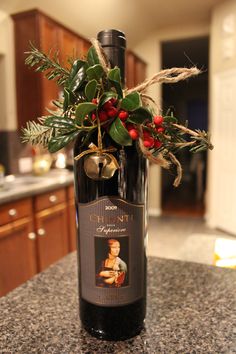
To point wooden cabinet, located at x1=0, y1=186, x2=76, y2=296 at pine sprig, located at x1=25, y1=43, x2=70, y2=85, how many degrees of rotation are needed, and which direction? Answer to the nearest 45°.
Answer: approximately 45° to its right

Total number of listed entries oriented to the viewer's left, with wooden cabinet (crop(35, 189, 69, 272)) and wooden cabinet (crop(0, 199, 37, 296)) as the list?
0

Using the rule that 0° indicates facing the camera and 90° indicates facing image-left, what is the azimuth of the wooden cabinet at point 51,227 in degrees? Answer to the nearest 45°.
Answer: approximately 315°

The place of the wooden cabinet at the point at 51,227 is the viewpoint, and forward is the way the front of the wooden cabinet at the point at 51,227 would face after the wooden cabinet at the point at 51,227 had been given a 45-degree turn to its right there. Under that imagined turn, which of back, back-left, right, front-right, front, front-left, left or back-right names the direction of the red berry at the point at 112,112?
front

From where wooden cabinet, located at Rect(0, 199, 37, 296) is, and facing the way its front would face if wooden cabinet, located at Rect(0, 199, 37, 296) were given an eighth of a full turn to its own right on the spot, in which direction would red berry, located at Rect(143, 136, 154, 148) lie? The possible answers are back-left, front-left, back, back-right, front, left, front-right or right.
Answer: front

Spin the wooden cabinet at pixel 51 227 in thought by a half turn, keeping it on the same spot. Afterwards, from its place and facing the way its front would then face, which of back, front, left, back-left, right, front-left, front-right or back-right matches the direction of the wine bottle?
back-left

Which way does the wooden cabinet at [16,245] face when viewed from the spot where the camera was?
facing the viewer and to the right of the viewer

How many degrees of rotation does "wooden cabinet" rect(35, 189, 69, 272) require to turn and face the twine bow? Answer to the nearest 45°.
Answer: approximately 45° to its right

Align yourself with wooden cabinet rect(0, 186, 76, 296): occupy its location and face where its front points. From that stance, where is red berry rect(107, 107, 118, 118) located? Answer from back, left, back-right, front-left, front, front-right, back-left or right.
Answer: front-right

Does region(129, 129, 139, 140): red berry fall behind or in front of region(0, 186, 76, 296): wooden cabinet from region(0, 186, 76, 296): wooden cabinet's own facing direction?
in front

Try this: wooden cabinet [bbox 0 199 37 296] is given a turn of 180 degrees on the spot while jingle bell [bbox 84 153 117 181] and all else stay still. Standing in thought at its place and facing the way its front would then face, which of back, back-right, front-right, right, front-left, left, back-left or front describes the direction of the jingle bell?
back-left

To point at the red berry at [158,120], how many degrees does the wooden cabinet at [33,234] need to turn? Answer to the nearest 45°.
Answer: approximately 45° to its right

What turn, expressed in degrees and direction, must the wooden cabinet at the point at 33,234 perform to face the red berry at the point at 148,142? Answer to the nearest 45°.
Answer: approximately 45° to its right

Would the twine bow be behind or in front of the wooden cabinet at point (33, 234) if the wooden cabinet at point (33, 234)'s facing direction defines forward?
in front
